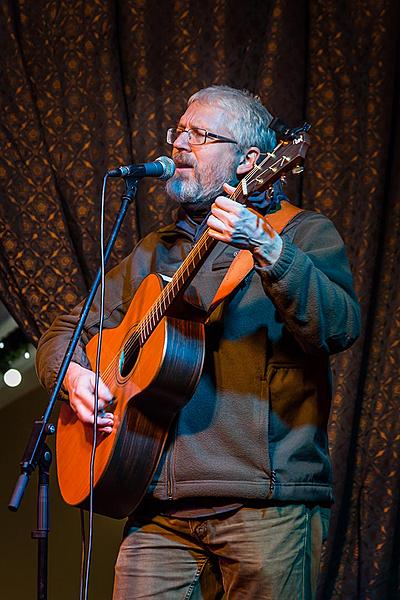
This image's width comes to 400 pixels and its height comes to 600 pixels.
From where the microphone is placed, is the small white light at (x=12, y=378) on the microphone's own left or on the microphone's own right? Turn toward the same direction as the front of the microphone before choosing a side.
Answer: on the microphone's own left

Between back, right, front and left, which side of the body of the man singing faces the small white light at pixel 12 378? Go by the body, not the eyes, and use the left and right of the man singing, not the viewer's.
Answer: right

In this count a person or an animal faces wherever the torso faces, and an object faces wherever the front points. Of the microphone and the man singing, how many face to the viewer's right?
1

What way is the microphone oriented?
to the viewer's right
